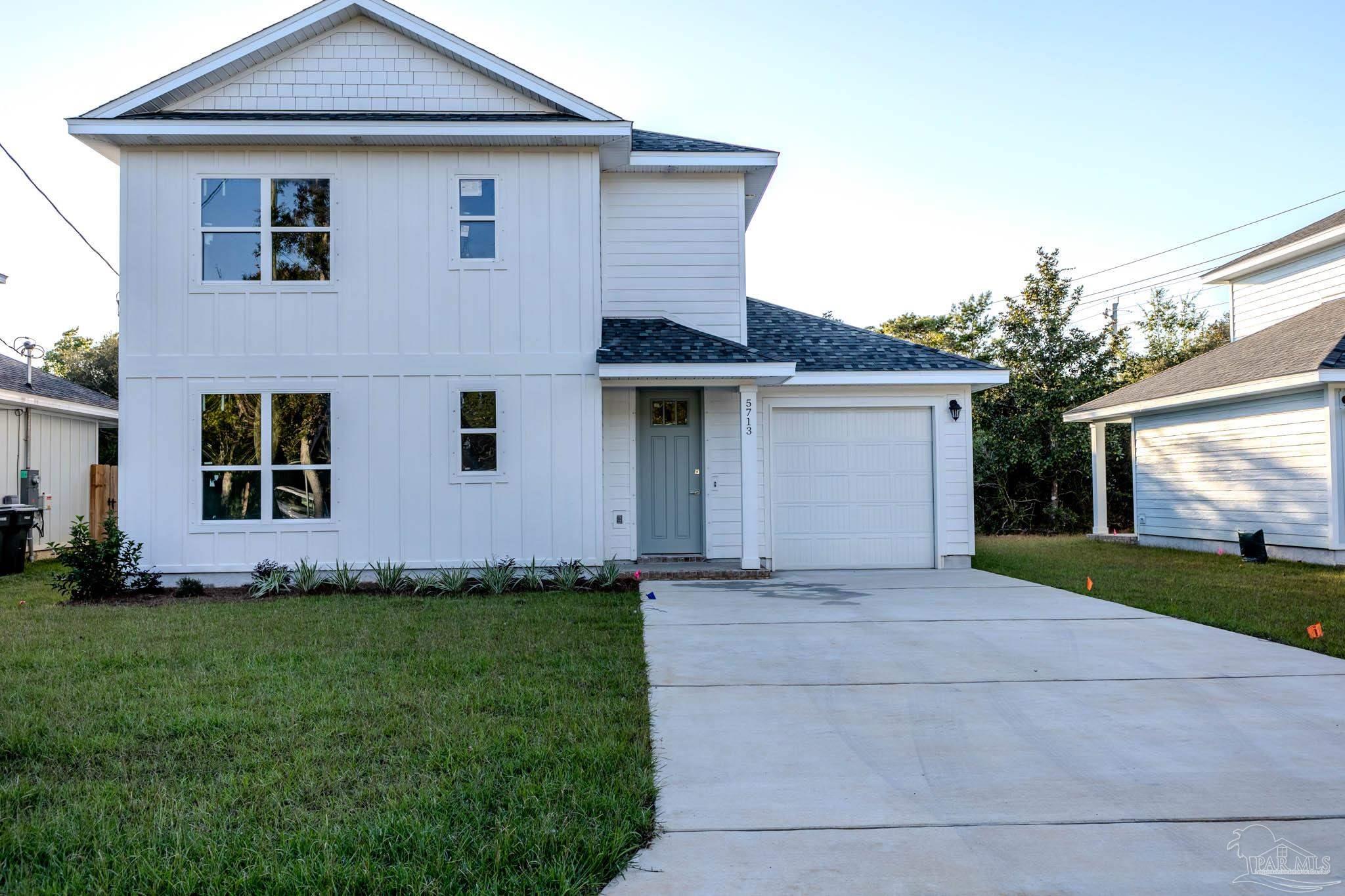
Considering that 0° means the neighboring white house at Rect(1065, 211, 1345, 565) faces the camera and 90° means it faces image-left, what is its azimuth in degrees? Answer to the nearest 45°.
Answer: approximately 315°

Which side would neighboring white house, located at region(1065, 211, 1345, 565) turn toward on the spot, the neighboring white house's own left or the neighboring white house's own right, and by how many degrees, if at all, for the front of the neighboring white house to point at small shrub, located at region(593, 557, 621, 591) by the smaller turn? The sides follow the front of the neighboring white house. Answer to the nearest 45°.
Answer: approximately 90° to the neighboring white house's own right

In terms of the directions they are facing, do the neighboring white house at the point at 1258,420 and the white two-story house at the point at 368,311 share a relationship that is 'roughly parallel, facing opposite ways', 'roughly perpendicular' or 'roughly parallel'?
roughly parallel

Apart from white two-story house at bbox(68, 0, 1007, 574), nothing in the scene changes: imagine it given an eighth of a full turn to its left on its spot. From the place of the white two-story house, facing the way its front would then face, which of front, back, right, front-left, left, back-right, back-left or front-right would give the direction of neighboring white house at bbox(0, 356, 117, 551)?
back

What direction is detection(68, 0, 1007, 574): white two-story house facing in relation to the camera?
toward the camera

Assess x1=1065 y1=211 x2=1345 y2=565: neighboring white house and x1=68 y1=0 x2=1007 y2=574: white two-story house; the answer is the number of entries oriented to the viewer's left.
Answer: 0

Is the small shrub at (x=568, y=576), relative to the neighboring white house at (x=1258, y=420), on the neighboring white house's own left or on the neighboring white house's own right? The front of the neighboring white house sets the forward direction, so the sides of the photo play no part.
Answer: on the neighboring white house's own right

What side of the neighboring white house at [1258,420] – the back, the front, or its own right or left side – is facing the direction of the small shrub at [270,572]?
right

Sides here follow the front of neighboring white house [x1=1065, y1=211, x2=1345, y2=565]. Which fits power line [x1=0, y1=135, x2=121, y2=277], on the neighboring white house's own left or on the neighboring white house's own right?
on the neighboring white house's own right

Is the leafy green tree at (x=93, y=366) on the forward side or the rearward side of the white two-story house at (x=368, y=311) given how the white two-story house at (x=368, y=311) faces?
on the rearward side

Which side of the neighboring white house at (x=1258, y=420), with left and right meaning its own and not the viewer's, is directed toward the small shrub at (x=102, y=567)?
right
